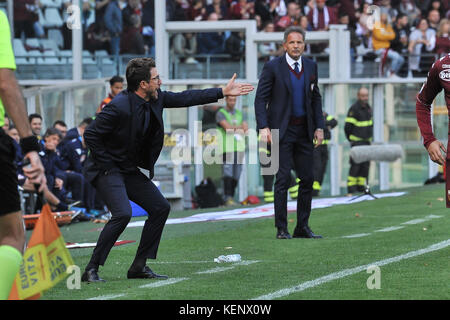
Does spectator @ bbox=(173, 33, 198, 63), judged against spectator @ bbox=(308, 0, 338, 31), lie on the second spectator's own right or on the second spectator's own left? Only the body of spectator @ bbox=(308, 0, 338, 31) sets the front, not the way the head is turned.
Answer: on the second spectator's own right

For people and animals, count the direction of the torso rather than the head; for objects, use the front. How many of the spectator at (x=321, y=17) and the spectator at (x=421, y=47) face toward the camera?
2

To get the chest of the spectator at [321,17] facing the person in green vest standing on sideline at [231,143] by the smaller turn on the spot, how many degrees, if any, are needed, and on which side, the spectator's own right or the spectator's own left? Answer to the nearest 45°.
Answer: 0° — they already face them

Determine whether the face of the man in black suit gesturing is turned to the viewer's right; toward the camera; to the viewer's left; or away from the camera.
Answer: to the viewer's right

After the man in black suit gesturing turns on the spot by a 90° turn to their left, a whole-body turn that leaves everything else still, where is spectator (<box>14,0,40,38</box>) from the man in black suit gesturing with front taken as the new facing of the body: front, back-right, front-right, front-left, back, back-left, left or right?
front-left

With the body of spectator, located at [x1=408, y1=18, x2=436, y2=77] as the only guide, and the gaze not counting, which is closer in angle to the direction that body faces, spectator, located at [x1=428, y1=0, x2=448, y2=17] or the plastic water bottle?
the plastic water bottle

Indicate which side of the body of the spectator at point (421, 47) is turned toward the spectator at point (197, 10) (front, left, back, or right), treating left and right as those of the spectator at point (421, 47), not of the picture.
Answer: right
